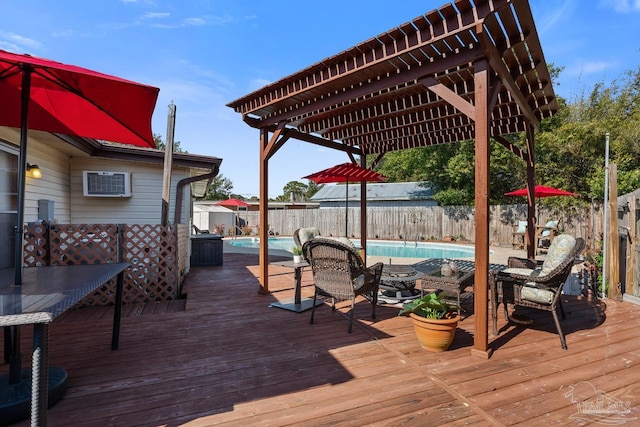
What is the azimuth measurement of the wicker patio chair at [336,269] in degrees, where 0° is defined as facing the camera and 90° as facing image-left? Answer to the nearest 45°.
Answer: approximately 225°

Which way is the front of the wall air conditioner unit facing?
toward the camera

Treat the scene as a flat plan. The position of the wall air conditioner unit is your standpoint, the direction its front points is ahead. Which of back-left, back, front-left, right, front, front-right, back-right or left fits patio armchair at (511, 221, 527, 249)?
left

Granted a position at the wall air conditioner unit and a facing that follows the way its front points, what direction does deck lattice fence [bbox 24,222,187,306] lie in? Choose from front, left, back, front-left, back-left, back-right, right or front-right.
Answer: front

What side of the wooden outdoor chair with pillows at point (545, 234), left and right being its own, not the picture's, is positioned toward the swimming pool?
front

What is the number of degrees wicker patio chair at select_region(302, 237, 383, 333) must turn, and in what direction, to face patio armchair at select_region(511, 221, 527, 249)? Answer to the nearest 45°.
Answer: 0° — it already faces it

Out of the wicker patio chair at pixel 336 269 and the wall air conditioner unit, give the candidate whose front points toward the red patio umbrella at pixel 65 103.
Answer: the wall air conditioner unit

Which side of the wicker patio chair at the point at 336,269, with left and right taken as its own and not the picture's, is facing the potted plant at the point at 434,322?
right

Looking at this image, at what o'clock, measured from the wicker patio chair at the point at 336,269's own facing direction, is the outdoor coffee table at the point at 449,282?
The outdoor coffee table is roughly at 1 o'clock from the wicker patio chair.

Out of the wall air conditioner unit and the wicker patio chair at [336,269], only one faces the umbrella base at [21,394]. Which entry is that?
the wall air conditioner unit

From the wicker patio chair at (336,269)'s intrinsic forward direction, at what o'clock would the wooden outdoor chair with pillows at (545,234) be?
The wooden outdoor chair with pillows is roughly at 12 o'clock from the wicker patio chair.

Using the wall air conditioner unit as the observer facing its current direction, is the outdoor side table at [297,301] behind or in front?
in front
